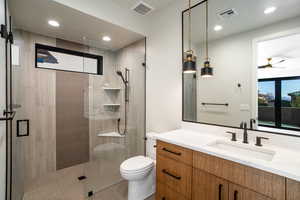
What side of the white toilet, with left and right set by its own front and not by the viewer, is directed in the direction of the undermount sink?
left

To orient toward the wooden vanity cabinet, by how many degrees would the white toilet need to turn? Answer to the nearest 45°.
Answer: approximately 90° to its left

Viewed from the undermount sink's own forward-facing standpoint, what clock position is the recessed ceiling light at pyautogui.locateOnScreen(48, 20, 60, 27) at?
The recessed ceiling light is roughly at 1 o'clock from the undermount sink.

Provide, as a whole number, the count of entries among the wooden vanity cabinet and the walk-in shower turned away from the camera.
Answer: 0

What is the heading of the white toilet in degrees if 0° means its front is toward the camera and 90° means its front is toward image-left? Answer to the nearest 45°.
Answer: approximately 45°

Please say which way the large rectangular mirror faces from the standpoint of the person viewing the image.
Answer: facing the viewer and to the left of the viewer

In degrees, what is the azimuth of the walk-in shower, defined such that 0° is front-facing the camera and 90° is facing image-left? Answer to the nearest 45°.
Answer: approximately 315°

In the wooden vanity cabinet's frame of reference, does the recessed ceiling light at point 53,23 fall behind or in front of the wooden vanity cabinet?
in front
